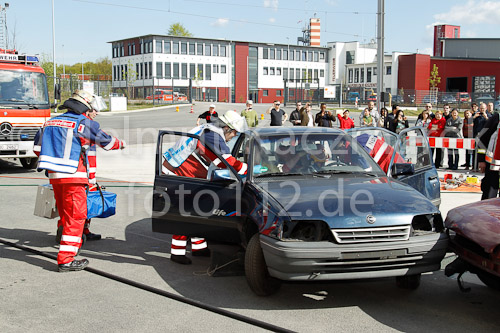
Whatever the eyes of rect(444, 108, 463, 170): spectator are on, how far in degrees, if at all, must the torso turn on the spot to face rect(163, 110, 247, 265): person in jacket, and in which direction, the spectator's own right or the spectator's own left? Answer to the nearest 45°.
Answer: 0° — they already face them

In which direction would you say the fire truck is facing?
toward the camera

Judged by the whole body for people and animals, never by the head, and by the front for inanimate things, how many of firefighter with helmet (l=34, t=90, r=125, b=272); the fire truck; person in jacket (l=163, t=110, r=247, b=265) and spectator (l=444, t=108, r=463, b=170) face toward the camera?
2

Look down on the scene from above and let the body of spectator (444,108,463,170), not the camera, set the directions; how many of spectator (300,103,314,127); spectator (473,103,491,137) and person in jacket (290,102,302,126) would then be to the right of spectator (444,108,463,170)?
2

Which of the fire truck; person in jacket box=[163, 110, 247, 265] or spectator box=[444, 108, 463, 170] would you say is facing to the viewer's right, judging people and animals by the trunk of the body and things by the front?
the person in jacket

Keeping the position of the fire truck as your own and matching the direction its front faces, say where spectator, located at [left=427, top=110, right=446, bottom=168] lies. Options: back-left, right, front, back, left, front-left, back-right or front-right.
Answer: left

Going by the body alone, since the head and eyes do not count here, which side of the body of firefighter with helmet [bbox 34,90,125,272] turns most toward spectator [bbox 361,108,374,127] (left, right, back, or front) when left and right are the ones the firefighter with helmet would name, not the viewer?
front

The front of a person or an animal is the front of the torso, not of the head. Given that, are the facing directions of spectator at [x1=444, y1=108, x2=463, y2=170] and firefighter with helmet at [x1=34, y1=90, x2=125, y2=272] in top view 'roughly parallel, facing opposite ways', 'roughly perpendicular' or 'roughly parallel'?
roughly parallel, facing opposite ways

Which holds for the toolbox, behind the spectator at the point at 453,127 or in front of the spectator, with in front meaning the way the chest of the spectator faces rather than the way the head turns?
in front

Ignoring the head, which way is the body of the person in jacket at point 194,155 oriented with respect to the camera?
to the viewer's right

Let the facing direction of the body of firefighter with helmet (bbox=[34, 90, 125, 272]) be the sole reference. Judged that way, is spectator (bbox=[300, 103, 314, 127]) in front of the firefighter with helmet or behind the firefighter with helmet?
in front

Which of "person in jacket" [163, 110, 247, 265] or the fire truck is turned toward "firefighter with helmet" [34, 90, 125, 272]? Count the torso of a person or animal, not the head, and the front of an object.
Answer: the fire truck

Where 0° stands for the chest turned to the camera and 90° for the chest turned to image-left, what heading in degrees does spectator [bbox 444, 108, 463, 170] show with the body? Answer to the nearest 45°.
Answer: approximately 0°

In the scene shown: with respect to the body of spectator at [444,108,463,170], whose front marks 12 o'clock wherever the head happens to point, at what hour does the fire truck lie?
The fire truck is roughly at 2 o'clock from the spectator.

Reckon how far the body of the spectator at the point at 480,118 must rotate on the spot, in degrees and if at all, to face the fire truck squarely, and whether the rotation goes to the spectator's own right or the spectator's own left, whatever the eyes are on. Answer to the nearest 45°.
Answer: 0° — they already face it

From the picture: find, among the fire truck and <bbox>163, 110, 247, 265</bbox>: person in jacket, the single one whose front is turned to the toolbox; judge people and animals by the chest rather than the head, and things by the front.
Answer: the fire truck

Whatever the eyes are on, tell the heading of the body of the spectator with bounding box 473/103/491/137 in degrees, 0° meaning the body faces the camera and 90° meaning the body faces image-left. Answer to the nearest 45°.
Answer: approximately 45°

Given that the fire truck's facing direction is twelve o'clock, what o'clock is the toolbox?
The toolbox is roughly at 12 o'clock from the fire truck.

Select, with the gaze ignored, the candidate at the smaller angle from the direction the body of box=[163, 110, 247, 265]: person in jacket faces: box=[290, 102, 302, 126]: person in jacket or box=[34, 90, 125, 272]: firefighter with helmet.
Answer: the person in jacket

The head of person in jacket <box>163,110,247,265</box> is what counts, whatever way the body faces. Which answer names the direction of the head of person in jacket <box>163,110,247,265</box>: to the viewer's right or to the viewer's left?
to the viewer's right

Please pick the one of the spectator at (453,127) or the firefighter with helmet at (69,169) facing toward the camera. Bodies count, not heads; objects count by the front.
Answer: the spectator

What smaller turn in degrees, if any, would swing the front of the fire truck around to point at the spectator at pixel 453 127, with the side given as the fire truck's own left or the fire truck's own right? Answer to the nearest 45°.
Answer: approximately 90° to the fire truck's own left
